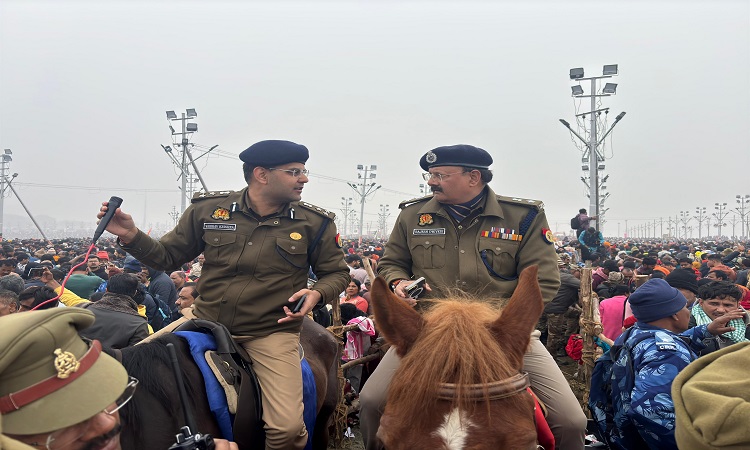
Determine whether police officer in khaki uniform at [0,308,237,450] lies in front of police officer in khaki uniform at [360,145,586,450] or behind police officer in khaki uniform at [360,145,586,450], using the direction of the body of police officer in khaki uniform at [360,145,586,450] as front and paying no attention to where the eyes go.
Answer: in front

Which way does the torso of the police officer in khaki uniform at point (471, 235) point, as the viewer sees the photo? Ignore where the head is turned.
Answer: toward the camera

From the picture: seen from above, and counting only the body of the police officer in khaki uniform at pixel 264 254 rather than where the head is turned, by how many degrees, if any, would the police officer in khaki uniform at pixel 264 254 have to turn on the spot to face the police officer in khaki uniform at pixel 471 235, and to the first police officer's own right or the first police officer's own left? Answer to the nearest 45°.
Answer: approximately 45° to the first police officer's own left

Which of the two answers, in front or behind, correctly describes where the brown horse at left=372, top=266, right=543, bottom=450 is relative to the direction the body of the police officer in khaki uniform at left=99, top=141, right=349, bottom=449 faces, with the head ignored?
in front

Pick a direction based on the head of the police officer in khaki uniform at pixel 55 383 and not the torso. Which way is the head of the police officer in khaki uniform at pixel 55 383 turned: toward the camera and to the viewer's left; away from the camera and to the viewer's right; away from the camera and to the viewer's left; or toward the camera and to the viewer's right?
toward the camera and to the viewer's right

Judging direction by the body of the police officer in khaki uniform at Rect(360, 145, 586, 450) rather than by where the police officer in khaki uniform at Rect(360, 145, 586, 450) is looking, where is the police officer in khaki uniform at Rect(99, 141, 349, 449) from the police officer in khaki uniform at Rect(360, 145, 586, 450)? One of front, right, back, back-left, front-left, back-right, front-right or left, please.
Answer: right

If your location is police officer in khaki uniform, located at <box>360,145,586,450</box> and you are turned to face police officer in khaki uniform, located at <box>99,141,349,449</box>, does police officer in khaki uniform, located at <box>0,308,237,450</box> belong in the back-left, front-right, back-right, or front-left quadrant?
front-left

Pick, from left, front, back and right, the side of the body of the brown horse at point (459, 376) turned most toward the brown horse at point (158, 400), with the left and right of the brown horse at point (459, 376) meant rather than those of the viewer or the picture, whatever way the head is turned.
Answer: right

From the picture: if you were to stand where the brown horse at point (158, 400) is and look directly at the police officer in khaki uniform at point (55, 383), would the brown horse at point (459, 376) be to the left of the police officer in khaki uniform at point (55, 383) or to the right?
left
